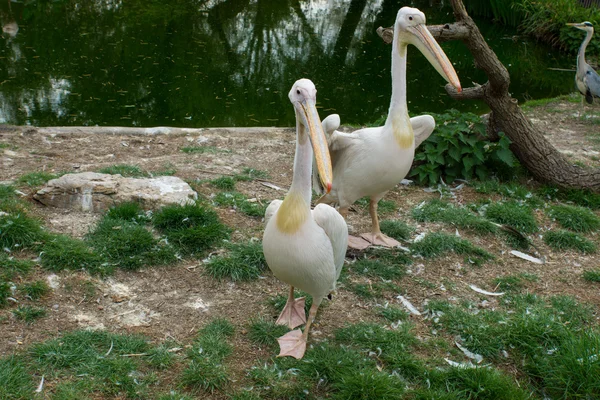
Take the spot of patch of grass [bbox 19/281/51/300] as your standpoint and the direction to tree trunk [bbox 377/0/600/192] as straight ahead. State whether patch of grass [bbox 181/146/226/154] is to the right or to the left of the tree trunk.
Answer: left

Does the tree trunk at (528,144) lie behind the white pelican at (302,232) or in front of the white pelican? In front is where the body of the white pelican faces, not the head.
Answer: behind

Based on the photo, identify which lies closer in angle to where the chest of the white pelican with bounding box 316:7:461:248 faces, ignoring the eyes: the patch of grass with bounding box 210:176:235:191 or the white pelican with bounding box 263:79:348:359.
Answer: the white pelican

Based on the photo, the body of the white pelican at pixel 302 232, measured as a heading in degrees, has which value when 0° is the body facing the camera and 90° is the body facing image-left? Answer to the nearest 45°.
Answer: approximately 0°

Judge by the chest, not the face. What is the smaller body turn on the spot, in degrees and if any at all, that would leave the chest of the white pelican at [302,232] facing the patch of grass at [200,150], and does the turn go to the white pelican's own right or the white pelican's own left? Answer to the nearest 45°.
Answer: approximately 180°

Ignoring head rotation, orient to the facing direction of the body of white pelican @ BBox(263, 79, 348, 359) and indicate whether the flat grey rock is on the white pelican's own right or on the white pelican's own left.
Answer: on the white pelican's own right

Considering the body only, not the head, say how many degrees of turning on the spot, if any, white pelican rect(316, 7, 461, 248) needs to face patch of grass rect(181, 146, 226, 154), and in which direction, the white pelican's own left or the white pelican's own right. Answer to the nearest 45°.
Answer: approximately 180°

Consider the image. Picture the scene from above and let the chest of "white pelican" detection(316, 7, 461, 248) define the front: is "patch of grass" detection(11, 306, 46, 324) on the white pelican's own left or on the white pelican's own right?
on the white pelican's own right

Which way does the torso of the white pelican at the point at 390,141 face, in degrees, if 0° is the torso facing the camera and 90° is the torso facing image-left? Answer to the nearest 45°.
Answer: approximately 315°

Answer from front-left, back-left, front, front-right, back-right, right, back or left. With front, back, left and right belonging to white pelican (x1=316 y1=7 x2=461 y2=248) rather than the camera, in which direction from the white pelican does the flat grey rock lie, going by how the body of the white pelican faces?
back-right

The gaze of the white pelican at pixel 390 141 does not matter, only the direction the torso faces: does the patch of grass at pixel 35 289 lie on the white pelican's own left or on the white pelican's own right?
on the white pelican's own right

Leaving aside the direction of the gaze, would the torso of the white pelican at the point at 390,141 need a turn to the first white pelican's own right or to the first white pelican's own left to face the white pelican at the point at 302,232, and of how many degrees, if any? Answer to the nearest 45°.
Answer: approximately 45° to the first white pelican's own right

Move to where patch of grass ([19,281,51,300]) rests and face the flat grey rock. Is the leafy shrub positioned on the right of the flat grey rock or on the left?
right

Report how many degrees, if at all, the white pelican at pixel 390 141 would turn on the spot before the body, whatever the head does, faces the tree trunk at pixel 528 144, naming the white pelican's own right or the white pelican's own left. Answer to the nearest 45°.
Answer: approximately 90° to the white pelican's own left
